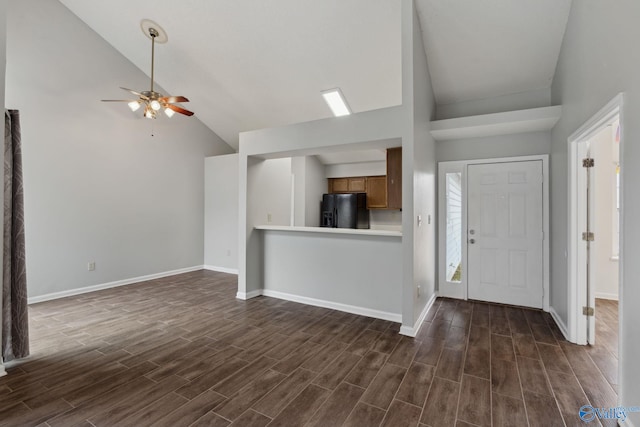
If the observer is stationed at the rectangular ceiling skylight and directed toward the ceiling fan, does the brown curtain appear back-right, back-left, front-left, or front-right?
front-left

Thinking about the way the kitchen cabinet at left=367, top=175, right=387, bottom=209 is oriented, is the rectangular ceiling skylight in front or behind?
in front

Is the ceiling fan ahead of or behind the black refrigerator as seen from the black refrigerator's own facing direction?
ahead

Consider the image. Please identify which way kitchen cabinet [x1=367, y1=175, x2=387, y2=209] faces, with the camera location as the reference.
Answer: facing the viewer

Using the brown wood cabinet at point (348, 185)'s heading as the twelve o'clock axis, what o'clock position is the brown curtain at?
The brown curtain is roughly at 1 o'clock from the brown wood cabinet.

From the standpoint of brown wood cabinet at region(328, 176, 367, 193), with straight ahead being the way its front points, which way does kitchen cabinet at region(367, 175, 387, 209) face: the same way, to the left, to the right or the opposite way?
the same way

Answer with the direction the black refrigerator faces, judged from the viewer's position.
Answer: facing the viewer and to the left of the viewer

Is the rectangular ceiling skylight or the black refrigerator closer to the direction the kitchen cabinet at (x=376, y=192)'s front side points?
the rectangular ceiling skylight

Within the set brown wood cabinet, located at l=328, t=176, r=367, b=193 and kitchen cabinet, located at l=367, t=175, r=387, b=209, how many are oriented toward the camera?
2

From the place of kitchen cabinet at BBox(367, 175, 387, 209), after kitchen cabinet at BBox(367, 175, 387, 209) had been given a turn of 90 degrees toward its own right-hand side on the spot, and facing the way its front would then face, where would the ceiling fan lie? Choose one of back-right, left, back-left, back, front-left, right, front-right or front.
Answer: front-left
